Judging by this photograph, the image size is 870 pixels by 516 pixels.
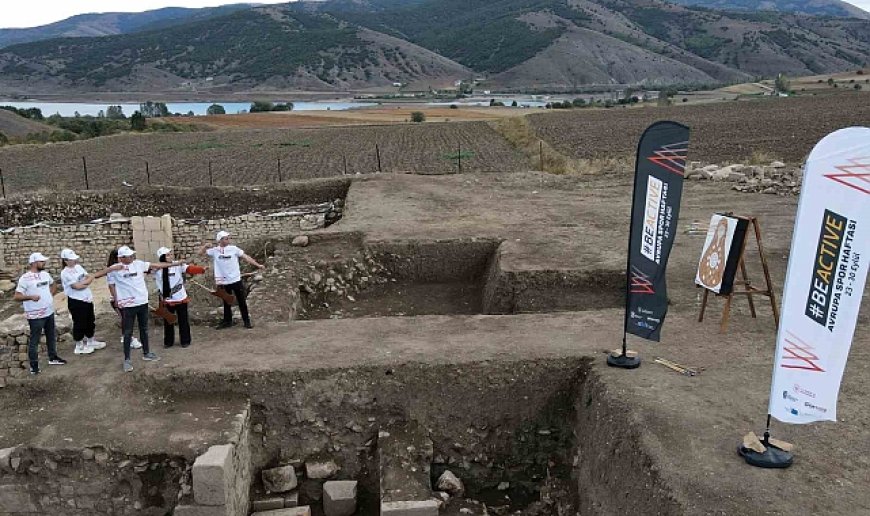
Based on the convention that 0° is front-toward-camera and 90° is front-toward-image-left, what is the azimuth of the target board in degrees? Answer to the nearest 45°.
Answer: approximately 45°

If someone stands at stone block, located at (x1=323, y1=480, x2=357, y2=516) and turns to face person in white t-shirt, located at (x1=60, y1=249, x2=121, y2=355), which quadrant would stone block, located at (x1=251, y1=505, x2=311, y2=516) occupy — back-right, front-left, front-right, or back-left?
front-left

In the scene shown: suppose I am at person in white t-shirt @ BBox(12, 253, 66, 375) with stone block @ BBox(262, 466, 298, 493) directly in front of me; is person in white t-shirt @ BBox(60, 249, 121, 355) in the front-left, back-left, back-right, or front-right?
front-left

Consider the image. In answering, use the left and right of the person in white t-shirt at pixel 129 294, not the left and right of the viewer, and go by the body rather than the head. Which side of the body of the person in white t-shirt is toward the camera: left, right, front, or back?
front

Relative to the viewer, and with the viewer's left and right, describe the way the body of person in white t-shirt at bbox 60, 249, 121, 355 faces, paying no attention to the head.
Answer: facing the viewer and to the right of the viewer

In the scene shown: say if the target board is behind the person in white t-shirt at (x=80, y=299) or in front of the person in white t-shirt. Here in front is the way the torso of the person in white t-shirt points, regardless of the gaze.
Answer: in front

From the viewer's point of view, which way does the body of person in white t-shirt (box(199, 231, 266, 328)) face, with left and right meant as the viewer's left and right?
facing the viewer

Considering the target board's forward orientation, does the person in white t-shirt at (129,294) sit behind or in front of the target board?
in front

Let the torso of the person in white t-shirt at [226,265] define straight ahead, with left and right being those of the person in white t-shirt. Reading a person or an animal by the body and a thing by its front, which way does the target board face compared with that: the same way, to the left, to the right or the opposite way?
to the right

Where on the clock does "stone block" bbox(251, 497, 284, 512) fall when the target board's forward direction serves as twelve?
The stone block is roughly at 12 o'clock from the target board.

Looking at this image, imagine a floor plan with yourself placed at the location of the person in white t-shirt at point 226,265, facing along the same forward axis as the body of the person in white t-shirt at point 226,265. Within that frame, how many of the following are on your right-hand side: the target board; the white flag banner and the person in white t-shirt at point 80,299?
1

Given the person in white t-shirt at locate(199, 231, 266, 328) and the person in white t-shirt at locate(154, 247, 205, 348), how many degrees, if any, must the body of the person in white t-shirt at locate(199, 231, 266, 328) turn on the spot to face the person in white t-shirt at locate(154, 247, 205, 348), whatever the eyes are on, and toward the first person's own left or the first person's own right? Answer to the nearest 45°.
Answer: approximately 45° to the first person's own right

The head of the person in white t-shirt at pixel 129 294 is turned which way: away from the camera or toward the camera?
toward the camera

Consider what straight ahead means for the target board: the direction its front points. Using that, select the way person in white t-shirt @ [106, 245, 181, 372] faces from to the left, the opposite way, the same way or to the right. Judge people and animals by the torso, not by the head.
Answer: to the left
